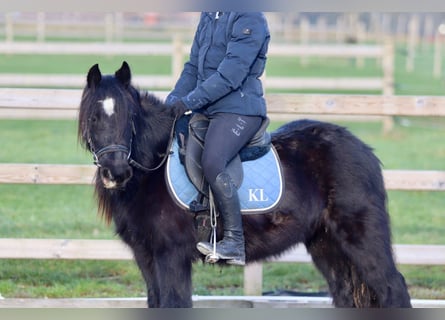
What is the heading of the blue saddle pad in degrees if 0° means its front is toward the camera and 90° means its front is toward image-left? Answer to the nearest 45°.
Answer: approximately 90°

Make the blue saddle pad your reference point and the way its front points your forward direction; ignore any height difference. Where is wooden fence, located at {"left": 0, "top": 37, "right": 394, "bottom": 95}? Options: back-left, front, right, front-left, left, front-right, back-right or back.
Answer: right

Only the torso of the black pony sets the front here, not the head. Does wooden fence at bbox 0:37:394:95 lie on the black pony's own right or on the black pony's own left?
on the black pony's own right

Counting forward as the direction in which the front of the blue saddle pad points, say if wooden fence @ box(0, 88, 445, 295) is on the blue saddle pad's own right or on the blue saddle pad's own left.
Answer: on the blue saddle pad's own right

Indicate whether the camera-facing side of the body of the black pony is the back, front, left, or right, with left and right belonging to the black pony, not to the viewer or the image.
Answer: left

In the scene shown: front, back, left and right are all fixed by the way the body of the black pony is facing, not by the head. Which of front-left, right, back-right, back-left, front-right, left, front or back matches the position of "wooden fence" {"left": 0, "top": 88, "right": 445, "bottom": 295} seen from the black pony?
right
